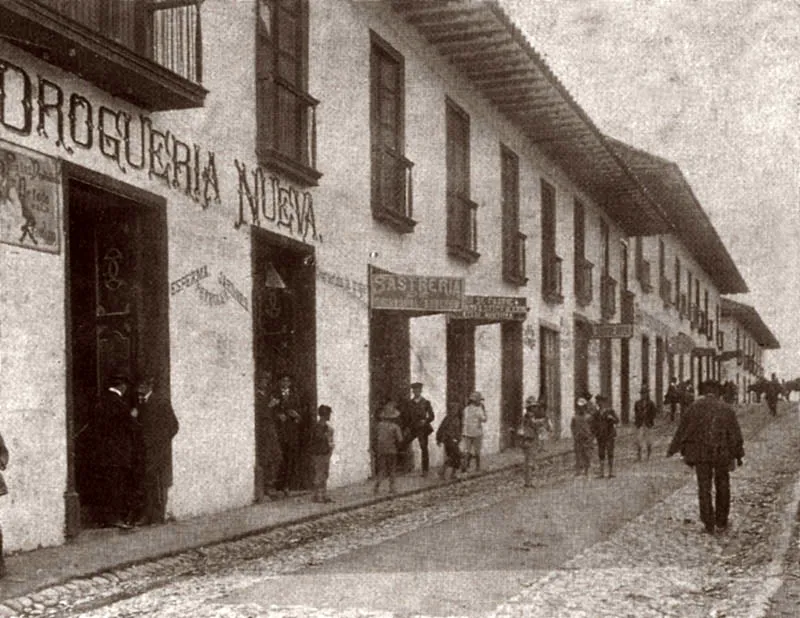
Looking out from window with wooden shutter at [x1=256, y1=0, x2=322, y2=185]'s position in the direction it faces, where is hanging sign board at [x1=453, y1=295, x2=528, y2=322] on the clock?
The hanging sign board is roughly at 9 o'clock from the window with wooden shutter.

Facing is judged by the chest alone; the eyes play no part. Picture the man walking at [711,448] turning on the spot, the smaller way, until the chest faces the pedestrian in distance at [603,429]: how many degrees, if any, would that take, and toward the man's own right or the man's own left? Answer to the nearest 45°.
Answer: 0° — they already face them

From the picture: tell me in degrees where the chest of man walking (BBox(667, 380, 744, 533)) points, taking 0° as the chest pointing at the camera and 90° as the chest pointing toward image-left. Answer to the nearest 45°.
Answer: approximately 180°
